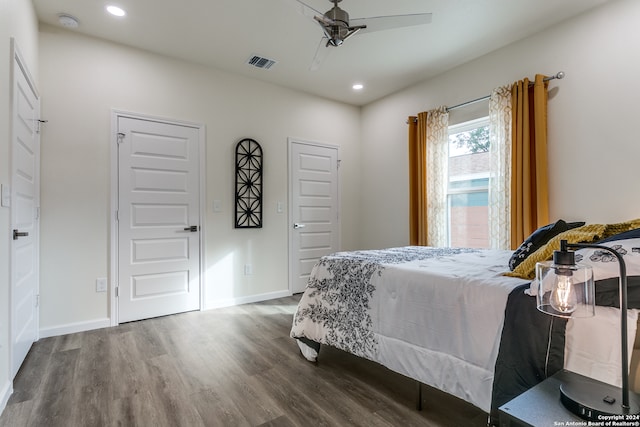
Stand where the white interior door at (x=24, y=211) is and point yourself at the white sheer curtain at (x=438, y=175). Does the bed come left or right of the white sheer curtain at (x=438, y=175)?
right

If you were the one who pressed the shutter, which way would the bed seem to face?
facing away from the viewer and to the left of the viewer

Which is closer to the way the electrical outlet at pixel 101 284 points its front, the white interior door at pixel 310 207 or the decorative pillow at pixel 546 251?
the decorative pillow

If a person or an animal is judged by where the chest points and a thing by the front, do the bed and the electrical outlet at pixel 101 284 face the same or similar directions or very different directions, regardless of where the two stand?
very different directions

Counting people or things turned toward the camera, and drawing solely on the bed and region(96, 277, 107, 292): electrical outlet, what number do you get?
1

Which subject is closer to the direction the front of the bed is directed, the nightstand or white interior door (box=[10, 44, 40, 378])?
the white interior door

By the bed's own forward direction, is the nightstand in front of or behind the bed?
behind

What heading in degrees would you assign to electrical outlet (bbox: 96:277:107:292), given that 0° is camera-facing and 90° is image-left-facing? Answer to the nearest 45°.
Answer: approximately 0°

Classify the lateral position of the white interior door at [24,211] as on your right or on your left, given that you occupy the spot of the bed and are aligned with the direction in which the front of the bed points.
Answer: on your left

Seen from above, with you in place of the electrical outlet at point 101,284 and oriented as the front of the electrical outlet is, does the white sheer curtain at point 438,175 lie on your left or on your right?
on your left
